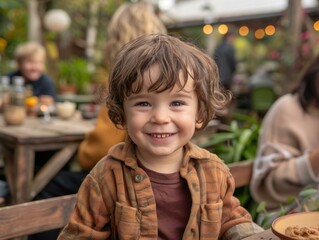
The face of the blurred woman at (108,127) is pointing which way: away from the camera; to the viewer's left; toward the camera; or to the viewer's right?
away from the camera

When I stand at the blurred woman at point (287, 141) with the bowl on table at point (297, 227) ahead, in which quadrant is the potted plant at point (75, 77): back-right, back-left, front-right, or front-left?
back-right

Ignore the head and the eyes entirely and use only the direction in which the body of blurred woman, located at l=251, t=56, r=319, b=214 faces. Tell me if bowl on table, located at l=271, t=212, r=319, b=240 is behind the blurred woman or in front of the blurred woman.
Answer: in front
